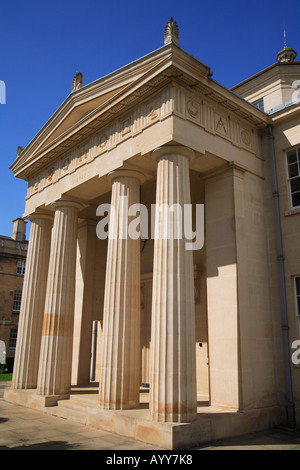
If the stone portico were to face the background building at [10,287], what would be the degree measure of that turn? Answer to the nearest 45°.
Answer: approximately 90° to its right

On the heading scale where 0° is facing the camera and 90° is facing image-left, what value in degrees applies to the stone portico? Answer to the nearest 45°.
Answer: approximately 45°
